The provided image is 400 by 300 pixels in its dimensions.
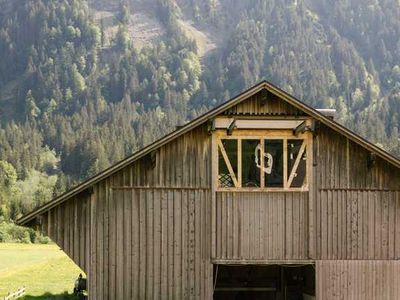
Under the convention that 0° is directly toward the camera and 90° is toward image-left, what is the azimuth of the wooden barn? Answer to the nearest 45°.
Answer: approximately 0°
